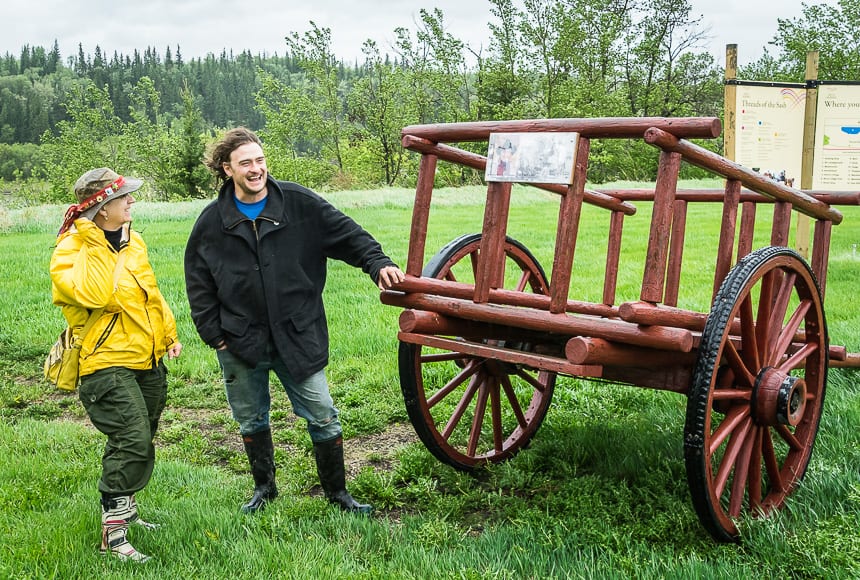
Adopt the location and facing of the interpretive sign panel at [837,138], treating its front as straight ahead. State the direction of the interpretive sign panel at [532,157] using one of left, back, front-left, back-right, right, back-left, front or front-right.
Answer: front

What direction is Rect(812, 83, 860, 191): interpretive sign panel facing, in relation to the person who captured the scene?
facing the viewer

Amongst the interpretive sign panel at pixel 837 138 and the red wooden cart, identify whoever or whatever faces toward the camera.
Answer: the interpretive sign panel

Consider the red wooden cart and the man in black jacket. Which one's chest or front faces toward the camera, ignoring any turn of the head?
the man in black jacket

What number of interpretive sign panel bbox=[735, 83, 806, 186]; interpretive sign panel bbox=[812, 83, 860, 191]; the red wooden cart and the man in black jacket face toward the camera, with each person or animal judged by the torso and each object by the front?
3

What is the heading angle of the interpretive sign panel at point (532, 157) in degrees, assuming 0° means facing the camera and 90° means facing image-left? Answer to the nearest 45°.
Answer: approximately 45°

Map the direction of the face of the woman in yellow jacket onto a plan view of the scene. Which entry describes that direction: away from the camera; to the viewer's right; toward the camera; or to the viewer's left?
to the viewer's right

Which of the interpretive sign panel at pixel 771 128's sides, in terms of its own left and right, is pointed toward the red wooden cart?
front

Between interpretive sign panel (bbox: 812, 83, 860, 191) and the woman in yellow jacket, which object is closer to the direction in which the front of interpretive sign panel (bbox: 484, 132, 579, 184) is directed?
the woman in yellow jacket

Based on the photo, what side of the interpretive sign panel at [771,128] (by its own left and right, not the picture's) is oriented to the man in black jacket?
front

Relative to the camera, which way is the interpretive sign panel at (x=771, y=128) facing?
toward the camera

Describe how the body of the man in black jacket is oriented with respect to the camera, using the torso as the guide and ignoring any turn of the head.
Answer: toward the camera

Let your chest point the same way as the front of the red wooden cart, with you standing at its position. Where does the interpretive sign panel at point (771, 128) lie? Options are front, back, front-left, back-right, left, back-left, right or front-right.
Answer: front-left
